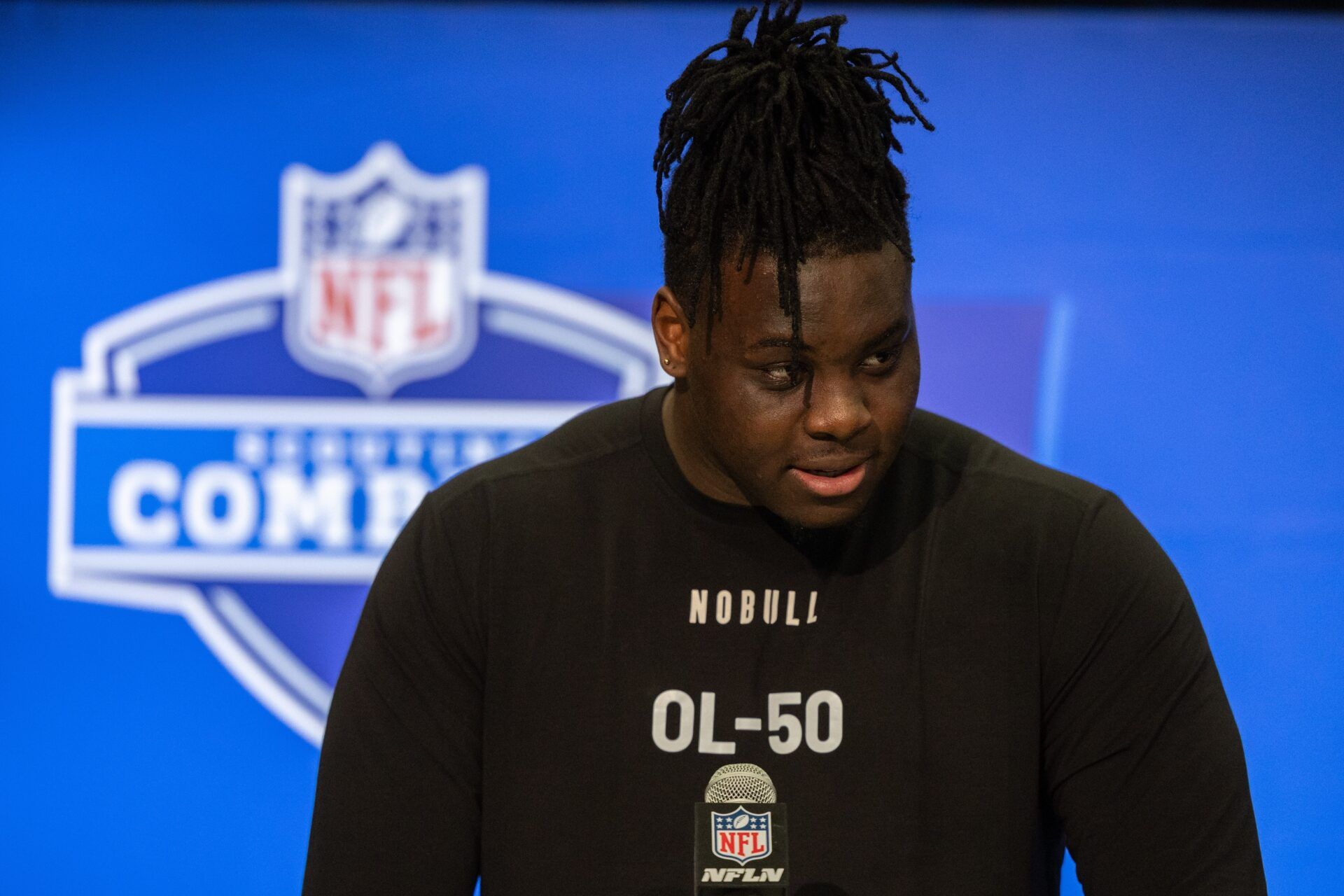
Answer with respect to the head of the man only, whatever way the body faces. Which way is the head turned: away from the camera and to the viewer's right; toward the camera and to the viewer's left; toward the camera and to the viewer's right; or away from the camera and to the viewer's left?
toward the camera and to the viewer's right

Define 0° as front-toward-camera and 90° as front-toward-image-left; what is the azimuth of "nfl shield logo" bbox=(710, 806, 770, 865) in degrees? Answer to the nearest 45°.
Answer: approximately 0°
